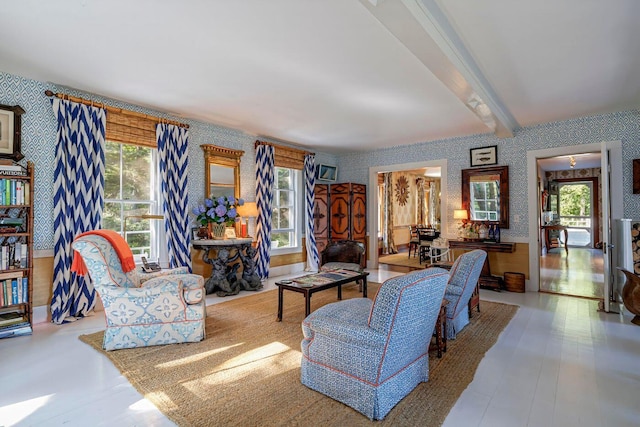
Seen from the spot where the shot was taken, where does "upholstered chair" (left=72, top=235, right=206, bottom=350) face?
facing to the right of the viewer

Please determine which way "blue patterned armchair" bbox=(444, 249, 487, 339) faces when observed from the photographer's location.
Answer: facing away from the viewer and to the left of the viewer

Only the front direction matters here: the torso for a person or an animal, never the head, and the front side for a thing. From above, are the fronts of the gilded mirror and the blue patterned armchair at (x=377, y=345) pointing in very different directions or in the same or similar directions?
very different directions

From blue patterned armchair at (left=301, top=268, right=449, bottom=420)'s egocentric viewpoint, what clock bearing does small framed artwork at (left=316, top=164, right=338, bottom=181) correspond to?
The small framed artwork is roughly at 1 o'clock from the blue patterned armchair.

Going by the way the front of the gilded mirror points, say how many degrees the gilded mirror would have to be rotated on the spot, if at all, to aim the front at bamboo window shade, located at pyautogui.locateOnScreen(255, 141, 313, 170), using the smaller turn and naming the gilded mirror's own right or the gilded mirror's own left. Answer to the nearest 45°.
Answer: approximately 90° to the gilded mirror's own left

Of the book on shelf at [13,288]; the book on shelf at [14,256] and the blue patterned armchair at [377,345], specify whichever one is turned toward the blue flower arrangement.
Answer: the blue patterned armchair
